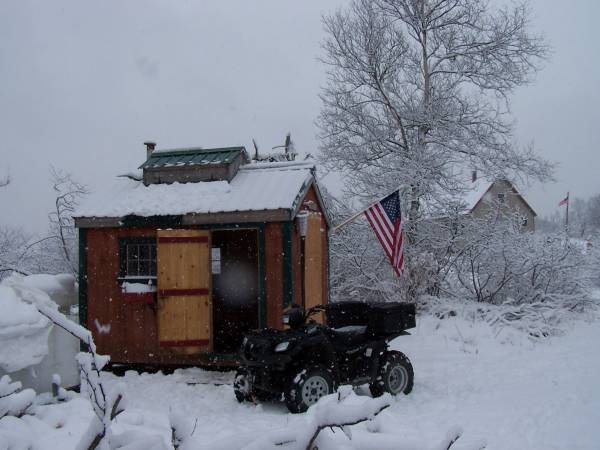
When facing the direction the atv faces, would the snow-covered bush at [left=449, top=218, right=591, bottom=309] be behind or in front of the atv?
behind

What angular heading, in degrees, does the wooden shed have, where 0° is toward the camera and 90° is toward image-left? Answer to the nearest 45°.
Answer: approximately 0°

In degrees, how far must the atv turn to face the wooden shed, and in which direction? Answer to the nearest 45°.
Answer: approximately 90° to its right

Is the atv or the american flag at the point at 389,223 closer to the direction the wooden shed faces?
the atv

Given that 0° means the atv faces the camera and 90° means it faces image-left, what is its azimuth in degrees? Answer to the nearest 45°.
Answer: approximately 45°

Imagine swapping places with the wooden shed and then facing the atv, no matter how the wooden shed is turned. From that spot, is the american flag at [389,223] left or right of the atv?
left

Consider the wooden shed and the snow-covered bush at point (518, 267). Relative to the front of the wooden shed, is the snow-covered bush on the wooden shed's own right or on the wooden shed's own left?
on the wooden shed's own left

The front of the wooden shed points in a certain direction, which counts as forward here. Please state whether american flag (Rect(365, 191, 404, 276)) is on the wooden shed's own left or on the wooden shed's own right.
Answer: on the wooden shed's own left

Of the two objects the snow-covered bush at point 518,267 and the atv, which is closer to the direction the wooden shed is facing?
the atv
